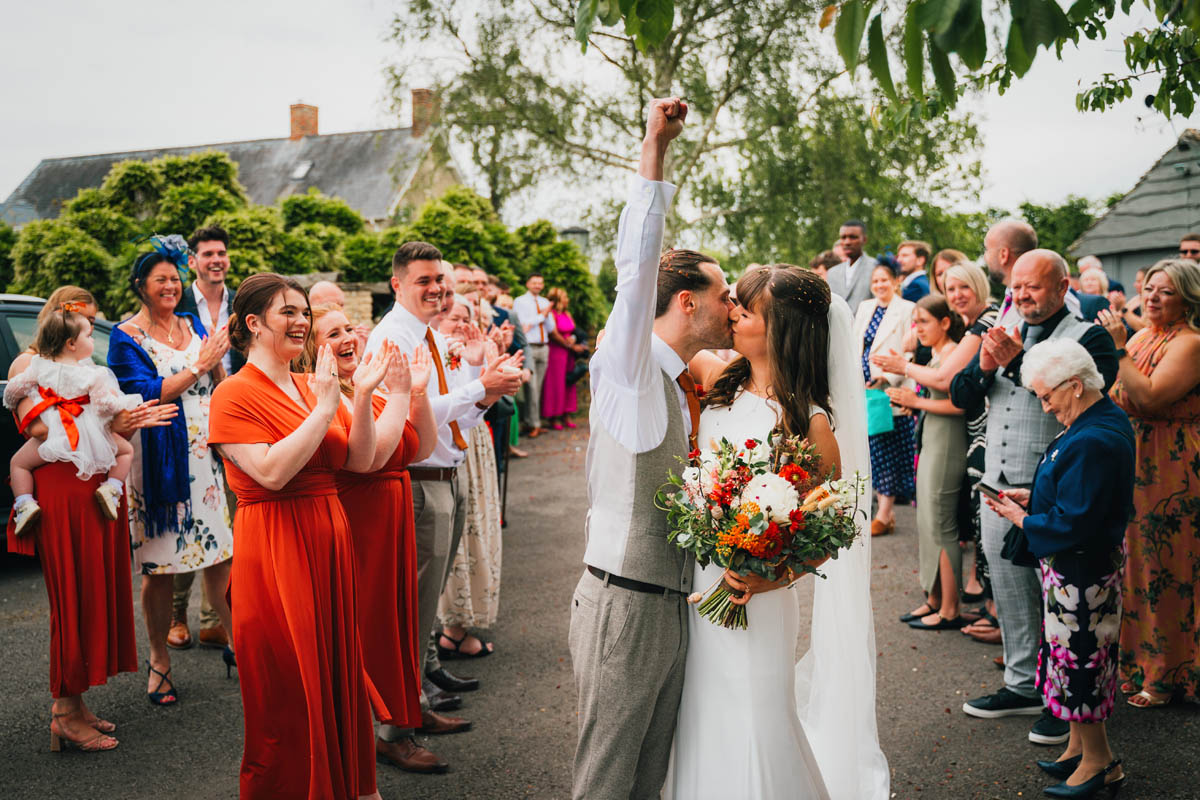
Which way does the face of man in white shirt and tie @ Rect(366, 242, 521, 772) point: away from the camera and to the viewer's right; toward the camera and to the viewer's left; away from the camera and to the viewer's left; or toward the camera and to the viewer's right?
toward the camera and to the viewer's right

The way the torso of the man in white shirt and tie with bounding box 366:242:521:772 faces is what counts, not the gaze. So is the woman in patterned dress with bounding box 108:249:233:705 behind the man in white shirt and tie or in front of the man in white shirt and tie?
behind

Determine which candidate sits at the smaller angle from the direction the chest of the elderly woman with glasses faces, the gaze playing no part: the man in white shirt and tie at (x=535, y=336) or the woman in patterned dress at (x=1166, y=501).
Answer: the man in white shirt and tie

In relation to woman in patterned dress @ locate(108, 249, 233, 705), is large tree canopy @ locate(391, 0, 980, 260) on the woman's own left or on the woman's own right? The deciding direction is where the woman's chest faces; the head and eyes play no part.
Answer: on the woman's own left

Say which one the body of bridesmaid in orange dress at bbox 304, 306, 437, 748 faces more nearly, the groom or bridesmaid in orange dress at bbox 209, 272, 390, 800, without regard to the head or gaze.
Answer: the groom

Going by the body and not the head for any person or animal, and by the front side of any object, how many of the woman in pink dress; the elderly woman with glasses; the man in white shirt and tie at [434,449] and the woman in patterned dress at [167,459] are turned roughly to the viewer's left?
1

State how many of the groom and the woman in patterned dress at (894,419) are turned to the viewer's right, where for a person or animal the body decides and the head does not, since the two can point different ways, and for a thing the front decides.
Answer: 1

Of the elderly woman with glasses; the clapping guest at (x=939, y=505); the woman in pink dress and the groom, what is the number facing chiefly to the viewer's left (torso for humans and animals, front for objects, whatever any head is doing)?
2

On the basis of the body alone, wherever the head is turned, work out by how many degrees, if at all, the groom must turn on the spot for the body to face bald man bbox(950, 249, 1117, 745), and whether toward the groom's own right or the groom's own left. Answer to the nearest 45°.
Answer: approximately 45° to the groom's own left

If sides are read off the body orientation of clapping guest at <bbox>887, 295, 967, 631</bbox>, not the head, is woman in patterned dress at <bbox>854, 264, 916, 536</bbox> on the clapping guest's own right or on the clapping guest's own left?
on the clapping guest's own right

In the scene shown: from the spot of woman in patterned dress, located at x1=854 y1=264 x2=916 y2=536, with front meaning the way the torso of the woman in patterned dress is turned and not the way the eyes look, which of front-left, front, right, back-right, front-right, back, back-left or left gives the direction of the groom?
front-left

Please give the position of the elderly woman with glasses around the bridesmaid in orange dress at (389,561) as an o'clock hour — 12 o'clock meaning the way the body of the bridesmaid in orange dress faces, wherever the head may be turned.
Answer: The elderly woman with glasses is roughly at 11 o'clock from the bridesmaid in orange dress.

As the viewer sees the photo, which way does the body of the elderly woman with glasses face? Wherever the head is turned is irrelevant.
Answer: to the viewer's left

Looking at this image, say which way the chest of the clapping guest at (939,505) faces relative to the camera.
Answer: to the viewer's left

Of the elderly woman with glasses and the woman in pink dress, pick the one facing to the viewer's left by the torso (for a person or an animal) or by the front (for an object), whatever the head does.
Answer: the elderly woman with glasses

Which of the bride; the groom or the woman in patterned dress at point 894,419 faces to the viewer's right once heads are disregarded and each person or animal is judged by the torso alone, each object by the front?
the groom

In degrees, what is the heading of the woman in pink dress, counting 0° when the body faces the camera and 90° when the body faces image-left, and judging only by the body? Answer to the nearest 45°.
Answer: approximately 315°

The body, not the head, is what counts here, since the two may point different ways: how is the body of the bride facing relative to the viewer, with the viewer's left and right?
facing the viewer and to the left of the viewer
